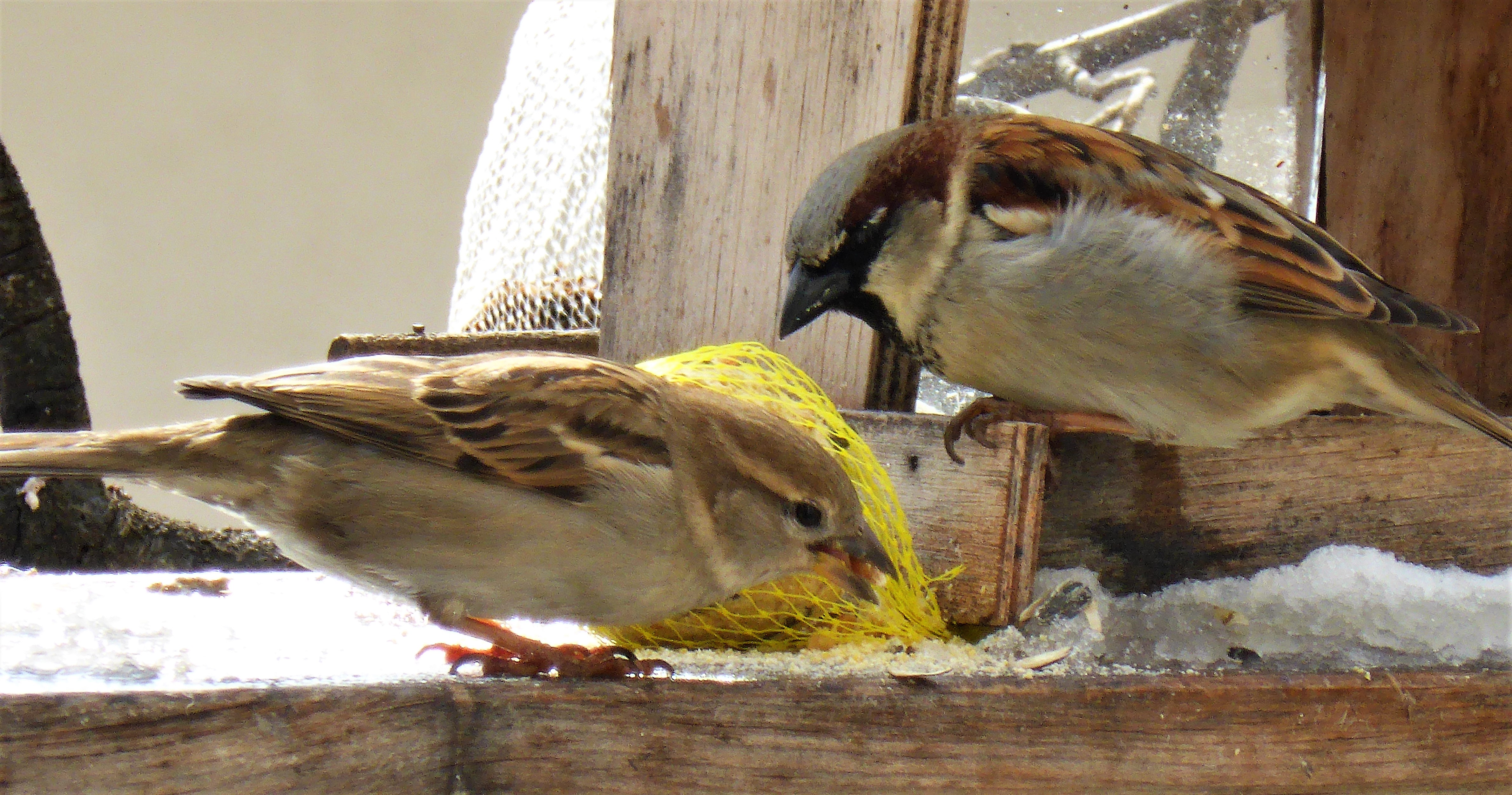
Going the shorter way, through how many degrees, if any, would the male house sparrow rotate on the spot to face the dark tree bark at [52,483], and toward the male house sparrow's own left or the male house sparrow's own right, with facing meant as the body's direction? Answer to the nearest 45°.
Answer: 0° — it already faces it

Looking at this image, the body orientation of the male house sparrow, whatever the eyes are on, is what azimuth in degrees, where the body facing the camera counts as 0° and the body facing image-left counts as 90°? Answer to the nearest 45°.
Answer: approximately 90°

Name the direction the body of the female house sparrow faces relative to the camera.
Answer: to the viewer's right

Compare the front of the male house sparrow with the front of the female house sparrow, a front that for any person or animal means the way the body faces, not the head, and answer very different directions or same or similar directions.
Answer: very different directions

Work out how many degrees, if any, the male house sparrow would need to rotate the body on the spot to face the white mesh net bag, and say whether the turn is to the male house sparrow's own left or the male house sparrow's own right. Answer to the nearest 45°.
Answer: approximately 45° to the male house sparrow's own right

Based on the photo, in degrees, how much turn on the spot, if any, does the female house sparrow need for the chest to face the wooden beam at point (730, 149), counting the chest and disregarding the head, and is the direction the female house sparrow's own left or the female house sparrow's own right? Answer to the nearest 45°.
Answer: approximately 45° to the female house sparrow's own left

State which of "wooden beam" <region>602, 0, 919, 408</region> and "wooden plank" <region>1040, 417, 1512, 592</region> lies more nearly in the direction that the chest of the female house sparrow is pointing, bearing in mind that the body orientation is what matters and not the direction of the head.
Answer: the wooden plank

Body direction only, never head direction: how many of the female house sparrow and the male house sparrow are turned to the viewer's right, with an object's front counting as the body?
1

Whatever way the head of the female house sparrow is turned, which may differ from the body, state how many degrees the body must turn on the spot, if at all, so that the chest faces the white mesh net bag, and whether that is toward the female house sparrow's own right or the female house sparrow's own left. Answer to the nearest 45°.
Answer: approximately 90° to the female house sparrow's own left

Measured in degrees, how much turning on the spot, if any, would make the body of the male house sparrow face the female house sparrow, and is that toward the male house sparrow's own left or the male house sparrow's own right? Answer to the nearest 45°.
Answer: approximately 45° to the male house sparrow's own left
